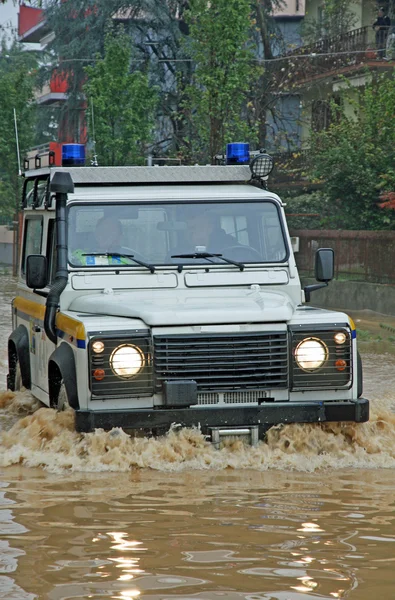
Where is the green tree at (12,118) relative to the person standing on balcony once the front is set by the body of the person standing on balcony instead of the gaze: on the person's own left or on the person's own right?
on the person's own right

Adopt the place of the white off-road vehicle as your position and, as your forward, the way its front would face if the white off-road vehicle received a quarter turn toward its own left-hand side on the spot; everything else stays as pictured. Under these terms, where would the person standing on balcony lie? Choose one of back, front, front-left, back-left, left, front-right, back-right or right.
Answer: left

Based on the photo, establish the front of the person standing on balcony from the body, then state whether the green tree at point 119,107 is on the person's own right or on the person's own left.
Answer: on the person's own right

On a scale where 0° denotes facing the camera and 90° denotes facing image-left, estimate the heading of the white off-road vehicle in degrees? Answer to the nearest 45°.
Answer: approximately 0°

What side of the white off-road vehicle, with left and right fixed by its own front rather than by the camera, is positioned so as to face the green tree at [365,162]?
back

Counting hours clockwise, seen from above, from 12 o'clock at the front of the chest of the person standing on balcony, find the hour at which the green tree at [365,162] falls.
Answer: The green tree is roughly at 12 o'clock from the person standing on balcony.

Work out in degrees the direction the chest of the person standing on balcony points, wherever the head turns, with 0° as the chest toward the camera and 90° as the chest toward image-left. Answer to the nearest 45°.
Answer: approximately 0°

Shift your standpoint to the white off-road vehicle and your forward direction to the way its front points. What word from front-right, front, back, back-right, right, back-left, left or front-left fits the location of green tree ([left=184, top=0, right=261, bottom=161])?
back

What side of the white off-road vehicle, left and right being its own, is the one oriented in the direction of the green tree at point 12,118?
back
